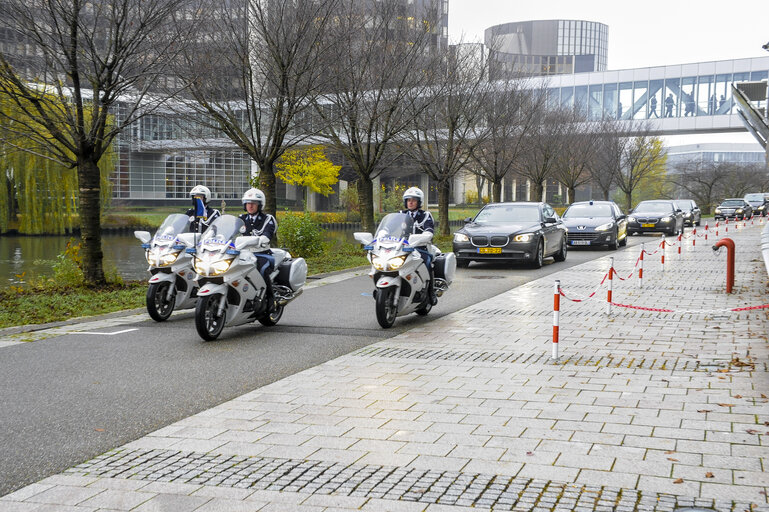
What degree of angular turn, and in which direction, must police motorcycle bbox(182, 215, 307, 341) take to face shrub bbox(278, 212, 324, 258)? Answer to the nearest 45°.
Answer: approximately 135° to its right

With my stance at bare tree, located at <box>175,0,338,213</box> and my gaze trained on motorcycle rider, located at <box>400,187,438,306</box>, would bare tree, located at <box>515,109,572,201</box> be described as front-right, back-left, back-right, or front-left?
back-left

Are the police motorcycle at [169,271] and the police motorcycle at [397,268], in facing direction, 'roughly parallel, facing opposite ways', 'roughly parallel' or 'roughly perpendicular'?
roughly parallel

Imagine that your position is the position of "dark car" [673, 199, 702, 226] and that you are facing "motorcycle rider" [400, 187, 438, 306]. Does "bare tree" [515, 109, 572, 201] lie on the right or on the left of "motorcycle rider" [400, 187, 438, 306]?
right

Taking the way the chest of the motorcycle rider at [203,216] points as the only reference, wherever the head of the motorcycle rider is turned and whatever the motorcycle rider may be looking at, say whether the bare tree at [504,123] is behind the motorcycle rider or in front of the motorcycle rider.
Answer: behind

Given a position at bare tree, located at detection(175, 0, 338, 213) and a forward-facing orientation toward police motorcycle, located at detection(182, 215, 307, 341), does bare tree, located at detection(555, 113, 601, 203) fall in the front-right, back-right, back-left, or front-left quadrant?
back-left

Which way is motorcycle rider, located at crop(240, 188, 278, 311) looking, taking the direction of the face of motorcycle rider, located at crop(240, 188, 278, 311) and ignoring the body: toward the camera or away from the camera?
toward the camera

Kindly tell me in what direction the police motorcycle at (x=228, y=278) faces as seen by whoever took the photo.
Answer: facing the viewer and to the left of the viewer

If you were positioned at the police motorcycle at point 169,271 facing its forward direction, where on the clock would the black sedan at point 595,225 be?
The black sedan is roughly at 6 o'clock from the police motorcycle.

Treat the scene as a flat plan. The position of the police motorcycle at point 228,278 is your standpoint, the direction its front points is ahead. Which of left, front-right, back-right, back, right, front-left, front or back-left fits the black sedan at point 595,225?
back

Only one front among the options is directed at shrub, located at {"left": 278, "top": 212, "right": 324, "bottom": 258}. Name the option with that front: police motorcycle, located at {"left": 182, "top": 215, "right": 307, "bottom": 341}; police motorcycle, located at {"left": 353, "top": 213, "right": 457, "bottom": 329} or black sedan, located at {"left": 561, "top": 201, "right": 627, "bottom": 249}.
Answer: the black sedan

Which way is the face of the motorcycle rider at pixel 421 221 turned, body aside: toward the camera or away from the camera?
toward the camera

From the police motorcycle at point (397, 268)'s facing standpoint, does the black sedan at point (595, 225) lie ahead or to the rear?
to the rear

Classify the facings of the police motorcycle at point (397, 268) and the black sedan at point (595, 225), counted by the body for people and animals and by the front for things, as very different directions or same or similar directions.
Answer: same or similar directions

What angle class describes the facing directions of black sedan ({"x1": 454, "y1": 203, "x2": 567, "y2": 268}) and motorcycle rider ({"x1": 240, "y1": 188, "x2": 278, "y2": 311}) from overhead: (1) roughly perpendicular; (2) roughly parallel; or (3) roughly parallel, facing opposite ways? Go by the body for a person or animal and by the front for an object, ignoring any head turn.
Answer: roughly parallel

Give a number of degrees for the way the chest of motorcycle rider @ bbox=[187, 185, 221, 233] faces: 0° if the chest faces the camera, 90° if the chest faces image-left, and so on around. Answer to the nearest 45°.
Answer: approximately 45°
